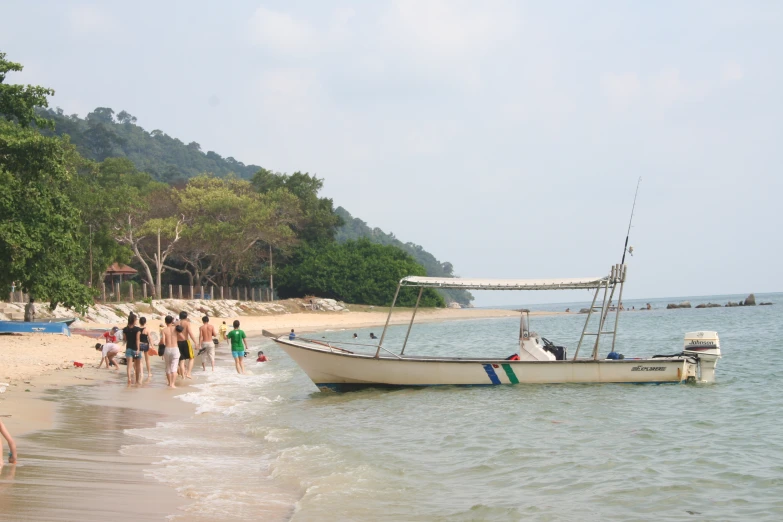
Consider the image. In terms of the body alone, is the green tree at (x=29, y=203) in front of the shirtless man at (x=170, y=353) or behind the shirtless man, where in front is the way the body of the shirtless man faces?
in front

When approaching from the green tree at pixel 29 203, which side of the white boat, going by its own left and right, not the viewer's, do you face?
front

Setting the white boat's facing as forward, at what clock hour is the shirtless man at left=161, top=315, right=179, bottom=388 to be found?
The shirtless man is roughly at 12 o'clock from the white boat.

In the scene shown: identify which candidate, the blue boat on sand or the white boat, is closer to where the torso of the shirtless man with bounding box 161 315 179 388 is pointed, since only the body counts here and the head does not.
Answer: the blue boat on sand

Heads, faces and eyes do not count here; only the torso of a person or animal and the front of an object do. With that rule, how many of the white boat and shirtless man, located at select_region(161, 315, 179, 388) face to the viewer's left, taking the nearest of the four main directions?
1

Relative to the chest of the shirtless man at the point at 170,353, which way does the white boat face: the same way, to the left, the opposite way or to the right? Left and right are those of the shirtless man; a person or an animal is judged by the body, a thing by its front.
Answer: to the left

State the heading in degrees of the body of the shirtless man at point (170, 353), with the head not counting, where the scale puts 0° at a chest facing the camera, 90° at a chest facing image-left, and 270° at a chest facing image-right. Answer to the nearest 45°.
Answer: approximately 180°

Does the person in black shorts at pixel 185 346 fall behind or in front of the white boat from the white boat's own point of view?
in front

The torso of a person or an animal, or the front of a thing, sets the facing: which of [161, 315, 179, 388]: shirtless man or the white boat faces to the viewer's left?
the white boat

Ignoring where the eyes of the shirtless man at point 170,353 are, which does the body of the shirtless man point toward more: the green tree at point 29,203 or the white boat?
the green tree

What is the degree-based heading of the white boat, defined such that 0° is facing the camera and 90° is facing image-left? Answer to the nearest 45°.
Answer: approximately 90°

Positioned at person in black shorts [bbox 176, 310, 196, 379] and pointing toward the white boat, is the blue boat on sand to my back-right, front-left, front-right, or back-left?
back-left

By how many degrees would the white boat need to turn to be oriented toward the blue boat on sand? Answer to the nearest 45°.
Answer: approximately 45° to its right

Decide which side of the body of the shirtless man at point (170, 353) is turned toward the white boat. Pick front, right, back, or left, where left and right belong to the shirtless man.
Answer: right

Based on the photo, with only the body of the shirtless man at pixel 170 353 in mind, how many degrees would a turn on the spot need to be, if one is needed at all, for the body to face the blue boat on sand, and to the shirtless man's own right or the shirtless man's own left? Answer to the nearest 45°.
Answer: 0° — they already face it
